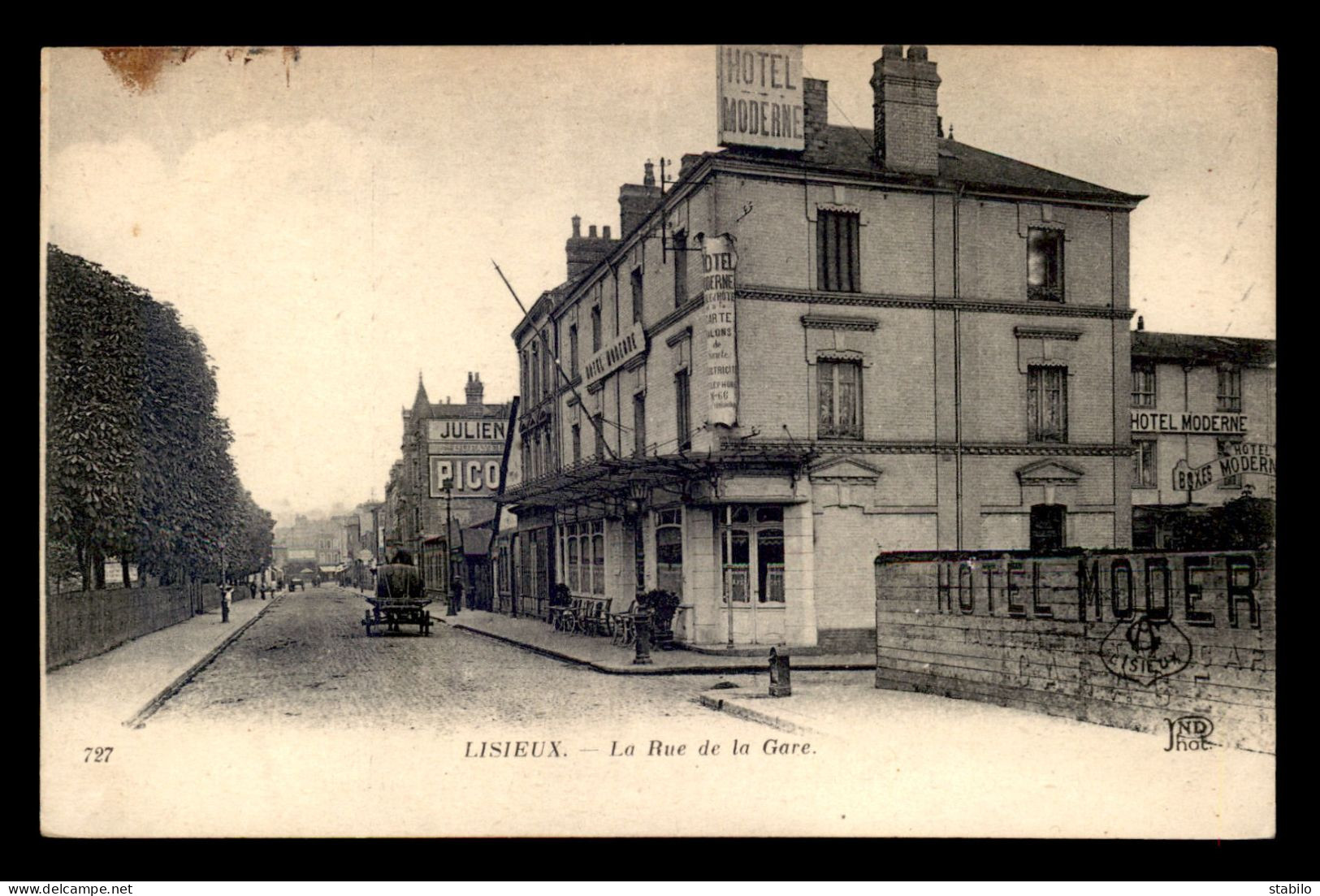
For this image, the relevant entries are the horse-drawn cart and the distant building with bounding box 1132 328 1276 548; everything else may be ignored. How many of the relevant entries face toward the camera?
1

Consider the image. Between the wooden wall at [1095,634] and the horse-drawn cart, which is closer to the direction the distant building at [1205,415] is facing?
the wooden wall

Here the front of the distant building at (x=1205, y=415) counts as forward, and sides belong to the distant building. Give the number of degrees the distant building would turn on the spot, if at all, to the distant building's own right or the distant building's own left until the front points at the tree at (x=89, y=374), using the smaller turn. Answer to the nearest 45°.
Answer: approximately 45° to the distant building's own right

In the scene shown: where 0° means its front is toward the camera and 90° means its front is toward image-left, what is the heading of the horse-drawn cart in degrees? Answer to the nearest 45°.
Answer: approximately 180°

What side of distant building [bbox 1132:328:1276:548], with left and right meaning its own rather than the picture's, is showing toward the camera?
front

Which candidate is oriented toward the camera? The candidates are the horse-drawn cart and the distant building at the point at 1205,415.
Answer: the distant building

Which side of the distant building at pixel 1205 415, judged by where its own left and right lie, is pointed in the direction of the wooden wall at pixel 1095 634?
front
